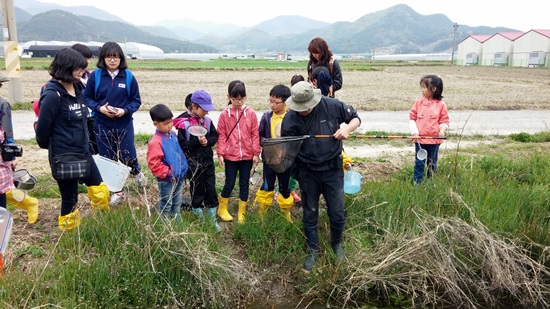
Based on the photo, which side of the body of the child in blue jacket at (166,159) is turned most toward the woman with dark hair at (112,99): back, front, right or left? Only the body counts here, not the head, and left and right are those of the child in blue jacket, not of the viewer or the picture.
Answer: back

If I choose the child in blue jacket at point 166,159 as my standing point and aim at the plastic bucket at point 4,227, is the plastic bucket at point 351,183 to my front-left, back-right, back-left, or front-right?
back-left

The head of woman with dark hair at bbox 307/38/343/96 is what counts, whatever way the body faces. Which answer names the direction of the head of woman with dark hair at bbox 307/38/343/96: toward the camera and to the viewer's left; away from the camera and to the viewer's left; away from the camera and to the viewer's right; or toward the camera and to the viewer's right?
toward the camera and to the viewer's left

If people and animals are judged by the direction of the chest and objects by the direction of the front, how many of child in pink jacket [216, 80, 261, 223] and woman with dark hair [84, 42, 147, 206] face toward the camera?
2

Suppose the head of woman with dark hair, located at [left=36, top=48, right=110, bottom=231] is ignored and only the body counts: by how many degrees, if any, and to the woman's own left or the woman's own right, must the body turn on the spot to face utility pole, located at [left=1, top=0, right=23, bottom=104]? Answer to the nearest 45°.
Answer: approximately 135° to the woman's own left

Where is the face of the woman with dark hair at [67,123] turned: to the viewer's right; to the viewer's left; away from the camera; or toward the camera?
to the viewer's right

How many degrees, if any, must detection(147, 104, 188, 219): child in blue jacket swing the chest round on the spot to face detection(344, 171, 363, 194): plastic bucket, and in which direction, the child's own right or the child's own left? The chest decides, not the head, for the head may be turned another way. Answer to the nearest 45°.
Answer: approximately 45° to the child's own left

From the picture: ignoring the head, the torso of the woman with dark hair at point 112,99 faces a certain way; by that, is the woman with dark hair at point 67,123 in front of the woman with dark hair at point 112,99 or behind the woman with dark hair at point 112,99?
in front

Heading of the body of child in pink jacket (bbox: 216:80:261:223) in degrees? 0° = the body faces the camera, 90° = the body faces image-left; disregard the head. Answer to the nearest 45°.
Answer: approximately 0°
